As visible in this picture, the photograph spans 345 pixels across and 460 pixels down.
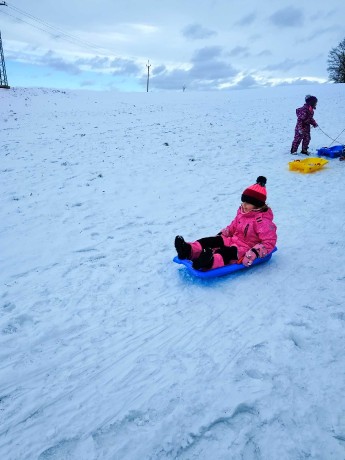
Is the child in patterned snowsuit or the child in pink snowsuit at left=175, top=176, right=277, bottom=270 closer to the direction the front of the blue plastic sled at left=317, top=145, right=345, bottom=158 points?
the child in patterned snowsuit

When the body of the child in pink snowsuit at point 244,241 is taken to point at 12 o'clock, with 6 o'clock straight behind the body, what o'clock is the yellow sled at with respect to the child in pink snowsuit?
The yellow sled is roughly at 5 o'clock from the child in pink snowsuit.

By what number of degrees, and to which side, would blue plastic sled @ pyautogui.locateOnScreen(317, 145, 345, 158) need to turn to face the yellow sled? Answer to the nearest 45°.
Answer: approximately 90° to its left

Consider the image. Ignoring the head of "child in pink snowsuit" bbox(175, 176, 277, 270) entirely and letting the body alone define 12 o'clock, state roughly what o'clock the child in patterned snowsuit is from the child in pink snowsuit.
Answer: The child in patterned snowsuit is roughly at 5 o'clock from the child in pink snowsuit.

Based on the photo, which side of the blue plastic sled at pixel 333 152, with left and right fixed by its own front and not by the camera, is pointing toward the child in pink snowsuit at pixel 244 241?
left

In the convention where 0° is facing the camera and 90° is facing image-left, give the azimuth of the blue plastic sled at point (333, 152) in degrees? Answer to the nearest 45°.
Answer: approximately 90°

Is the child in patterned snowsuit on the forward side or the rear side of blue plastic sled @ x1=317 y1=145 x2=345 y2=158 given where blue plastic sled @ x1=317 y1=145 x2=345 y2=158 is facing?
on the forward side

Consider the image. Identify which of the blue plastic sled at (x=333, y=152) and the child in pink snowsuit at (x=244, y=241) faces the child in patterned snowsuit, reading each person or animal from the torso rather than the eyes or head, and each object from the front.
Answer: the blue plastic sled

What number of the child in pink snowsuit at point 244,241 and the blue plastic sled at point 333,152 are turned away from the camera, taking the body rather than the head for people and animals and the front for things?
0
